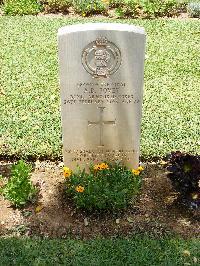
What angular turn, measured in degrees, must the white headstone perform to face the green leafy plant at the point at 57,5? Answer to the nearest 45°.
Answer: approximately 180°

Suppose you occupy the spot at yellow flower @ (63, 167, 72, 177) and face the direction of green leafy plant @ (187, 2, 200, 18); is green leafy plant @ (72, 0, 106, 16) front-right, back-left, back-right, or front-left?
front-left

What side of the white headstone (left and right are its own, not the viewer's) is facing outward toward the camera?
front

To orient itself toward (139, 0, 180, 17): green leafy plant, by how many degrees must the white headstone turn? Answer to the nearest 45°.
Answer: approximately 180°

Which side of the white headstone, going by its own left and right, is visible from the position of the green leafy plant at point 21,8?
back

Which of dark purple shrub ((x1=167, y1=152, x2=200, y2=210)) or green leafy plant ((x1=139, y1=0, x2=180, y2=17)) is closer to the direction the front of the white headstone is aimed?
the dark purple shrub

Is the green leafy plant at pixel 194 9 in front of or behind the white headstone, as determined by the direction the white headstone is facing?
behind

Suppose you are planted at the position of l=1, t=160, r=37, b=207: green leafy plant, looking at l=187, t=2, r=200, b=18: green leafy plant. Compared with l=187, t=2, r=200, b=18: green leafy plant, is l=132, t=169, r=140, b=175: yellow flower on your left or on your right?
right

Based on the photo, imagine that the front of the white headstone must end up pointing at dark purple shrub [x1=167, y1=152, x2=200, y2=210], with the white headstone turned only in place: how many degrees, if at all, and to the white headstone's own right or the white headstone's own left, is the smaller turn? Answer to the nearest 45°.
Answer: approximately 90° to the white headstone's own left

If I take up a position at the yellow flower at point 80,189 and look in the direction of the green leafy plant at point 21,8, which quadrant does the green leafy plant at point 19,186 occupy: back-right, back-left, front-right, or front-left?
front-left

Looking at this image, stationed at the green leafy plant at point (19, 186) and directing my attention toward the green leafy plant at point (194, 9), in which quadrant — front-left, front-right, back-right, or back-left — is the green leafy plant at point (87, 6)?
front-left
